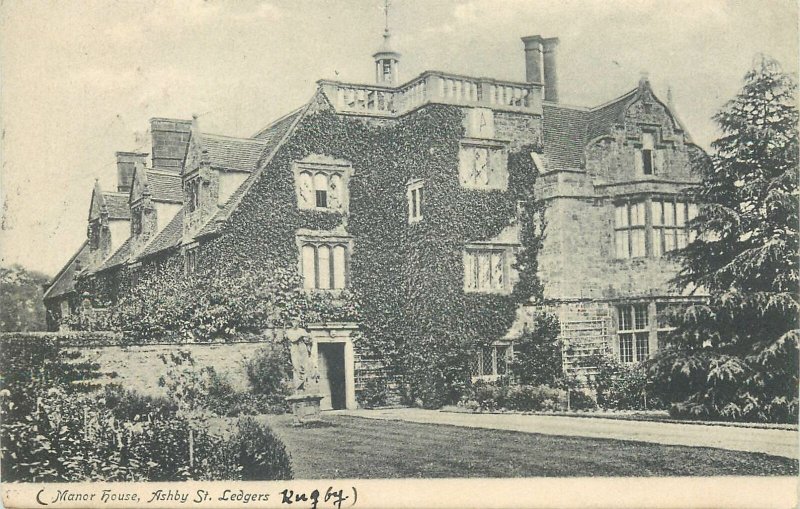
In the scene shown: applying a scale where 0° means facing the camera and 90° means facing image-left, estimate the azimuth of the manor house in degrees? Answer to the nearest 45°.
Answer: approximately 0°

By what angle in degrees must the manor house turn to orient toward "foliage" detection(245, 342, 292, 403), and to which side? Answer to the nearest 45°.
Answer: approximately 45° to its right

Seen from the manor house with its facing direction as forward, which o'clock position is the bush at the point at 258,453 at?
The bush is roughly at 1 o'clock from the manor house.

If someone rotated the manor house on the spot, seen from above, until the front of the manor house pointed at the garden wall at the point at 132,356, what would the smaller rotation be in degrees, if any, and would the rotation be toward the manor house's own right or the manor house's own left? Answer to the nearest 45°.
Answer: approximately 45° to the manor house's own right

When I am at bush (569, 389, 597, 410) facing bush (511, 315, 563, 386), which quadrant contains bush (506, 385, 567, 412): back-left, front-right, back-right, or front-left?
front-left
